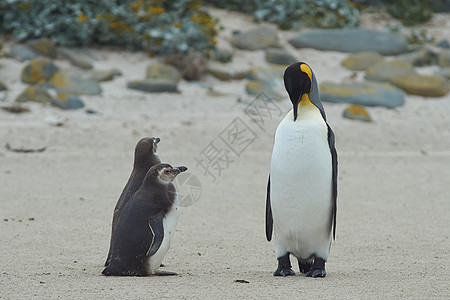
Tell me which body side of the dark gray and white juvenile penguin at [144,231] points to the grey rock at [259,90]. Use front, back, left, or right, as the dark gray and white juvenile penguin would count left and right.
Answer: left

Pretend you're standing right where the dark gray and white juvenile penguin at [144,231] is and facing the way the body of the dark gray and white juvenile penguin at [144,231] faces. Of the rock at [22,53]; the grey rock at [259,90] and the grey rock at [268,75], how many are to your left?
3

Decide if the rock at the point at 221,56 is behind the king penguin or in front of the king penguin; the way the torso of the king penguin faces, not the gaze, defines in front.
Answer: behind

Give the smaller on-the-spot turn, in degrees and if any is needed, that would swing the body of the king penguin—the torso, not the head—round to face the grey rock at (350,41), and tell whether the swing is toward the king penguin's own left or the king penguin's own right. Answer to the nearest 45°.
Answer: approximately 180°

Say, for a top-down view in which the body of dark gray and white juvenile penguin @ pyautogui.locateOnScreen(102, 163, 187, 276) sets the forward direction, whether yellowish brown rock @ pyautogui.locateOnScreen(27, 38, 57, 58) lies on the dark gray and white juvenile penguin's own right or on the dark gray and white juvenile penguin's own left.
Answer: on the dark gray and white juvenile penguin's own left

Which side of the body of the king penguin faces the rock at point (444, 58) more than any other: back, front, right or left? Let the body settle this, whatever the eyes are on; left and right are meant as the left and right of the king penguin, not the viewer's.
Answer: back

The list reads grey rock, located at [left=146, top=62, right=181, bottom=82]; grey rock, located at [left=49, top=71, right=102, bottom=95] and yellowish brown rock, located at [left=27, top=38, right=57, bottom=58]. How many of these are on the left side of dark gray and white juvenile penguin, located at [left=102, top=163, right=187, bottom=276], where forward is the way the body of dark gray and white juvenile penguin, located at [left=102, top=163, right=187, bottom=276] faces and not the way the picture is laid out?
3

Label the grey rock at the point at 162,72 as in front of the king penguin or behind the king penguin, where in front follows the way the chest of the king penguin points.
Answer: behind

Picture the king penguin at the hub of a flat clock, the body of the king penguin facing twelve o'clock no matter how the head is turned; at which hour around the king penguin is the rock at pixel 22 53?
The rock is roughly at 5 o'clock from the king penguin.

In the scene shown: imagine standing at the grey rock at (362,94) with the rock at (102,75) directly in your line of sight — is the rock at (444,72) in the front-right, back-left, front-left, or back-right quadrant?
back-right

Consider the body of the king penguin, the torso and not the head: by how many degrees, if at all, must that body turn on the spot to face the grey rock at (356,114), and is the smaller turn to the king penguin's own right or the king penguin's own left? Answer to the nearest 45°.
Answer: approximately 180°

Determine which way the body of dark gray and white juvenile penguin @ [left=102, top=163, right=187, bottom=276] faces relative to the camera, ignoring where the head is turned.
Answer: to the viewer's right

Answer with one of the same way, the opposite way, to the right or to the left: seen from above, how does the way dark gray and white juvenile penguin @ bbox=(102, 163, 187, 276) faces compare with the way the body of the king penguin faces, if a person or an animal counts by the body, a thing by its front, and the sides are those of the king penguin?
to the left

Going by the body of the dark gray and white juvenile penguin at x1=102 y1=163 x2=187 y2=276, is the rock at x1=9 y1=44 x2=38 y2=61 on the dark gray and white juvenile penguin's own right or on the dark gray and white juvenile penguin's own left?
on the dark gray and white juvenile penguin's own left
